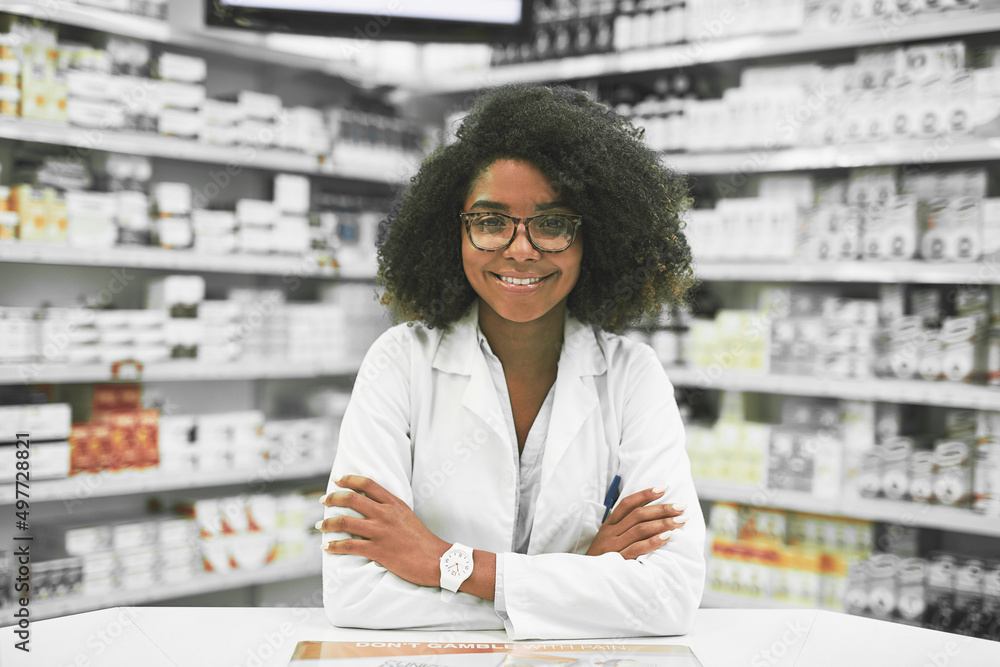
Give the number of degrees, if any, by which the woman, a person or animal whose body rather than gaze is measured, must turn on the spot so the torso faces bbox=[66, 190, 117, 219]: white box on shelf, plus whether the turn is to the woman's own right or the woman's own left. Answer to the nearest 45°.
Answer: approximately 135° to the woman's own right

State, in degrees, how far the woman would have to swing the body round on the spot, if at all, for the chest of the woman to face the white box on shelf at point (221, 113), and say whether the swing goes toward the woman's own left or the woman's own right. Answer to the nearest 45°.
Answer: approximately 135° to the woman's own right

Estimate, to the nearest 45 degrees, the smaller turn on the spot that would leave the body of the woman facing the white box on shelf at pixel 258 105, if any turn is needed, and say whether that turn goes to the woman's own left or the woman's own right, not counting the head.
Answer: approximately 135° to the woman's own right

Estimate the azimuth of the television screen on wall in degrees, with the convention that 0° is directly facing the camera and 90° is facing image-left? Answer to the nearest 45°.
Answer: approximately 0°

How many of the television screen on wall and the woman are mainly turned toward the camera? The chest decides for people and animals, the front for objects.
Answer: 2

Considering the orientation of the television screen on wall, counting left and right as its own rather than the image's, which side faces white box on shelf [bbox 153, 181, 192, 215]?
right

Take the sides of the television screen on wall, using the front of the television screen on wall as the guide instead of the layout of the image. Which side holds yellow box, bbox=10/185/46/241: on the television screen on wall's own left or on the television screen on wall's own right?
on the television screen on wall's own right
